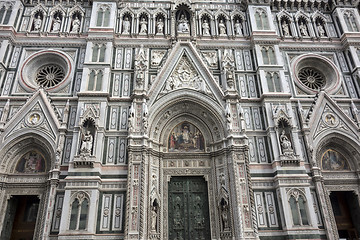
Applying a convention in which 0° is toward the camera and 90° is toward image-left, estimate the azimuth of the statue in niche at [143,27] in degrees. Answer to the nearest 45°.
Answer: approximately 0°

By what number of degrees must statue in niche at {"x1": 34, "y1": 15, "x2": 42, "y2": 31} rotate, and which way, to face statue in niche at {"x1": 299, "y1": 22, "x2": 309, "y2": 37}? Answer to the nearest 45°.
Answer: approximately 45° to its left

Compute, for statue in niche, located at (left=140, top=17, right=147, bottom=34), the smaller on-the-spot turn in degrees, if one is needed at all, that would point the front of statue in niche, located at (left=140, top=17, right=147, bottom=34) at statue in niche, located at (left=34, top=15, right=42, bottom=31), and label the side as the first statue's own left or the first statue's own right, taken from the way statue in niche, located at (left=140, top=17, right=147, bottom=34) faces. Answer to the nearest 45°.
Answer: approximately 90° to the first statue's own right

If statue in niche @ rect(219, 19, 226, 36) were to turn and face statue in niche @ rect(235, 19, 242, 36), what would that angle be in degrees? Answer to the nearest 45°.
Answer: approximately 90° to its left
